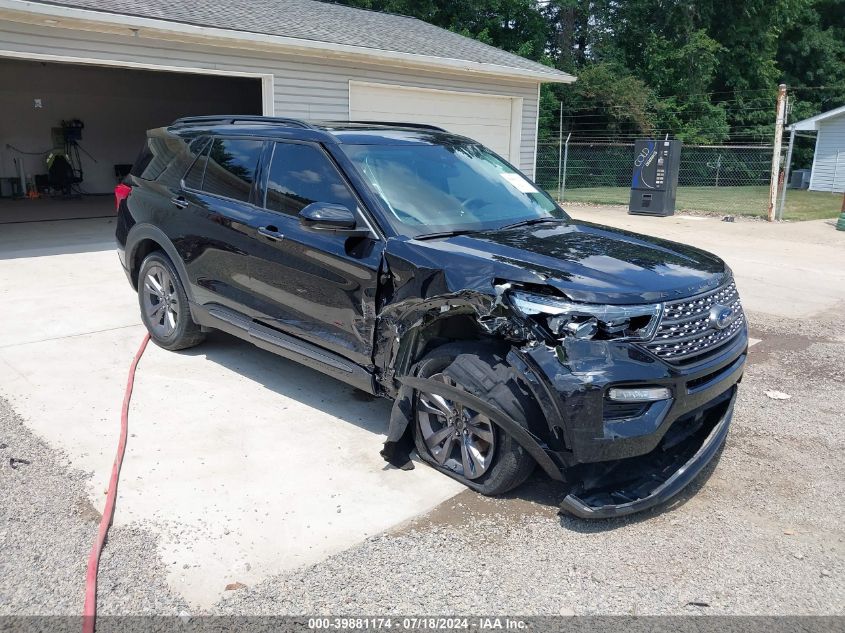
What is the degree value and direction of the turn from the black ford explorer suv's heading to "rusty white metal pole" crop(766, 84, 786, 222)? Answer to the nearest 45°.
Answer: approximately 90° to its left

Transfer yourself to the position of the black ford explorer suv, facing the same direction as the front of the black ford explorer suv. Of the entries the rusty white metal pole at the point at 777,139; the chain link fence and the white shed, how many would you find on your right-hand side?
0

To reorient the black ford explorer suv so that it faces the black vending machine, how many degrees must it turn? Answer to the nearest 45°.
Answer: approximately 135° to its left

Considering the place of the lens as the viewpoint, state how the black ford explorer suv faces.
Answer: facing the viewer and to the right of the viewer

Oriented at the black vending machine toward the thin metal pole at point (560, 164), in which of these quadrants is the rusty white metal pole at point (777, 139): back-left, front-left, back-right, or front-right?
back-right

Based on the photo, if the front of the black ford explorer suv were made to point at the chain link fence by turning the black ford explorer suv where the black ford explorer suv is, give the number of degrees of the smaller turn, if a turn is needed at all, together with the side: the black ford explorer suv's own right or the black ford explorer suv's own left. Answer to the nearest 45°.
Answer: approximately 135° to the black ford explorer suv's own left

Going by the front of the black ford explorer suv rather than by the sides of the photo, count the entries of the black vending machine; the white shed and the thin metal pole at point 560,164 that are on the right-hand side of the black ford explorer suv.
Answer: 0

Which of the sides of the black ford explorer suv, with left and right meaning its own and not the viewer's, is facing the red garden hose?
right

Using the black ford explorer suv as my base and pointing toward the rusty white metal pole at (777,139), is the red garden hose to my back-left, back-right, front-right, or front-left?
back-left

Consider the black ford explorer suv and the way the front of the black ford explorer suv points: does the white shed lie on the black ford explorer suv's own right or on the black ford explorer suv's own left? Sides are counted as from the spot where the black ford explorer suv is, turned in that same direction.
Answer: on the black ford explorer suv's own left

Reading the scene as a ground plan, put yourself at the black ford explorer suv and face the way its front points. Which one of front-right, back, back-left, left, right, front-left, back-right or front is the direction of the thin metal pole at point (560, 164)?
back-left

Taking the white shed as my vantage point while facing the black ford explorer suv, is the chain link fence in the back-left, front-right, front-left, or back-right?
front-right

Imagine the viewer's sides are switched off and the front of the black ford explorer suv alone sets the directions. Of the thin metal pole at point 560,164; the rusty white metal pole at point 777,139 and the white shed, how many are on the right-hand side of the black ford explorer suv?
0
